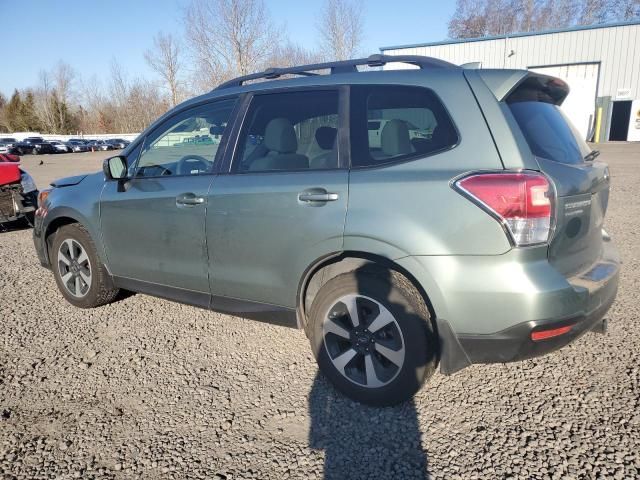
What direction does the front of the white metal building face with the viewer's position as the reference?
facing the viewer and to the left of the viewer

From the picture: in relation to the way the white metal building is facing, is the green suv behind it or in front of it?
in front

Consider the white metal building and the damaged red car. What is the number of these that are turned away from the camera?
0

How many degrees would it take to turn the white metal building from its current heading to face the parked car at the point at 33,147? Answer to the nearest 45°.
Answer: approximately 45° to its right

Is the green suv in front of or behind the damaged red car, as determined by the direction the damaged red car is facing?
in front

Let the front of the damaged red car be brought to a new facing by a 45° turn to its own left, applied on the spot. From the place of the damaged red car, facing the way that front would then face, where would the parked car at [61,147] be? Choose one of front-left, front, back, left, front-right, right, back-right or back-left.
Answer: left

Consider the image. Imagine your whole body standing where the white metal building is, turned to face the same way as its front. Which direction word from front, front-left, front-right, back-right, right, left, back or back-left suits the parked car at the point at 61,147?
front-right

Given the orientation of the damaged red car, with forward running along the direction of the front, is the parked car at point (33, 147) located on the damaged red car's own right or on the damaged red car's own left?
on the damaged red car's own left

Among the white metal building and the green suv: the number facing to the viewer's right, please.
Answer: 0

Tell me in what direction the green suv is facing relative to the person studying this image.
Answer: facing away from the viewer and to the left of the viewer

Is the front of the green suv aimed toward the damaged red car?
yes

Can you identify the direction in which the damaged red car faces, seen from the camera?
facing the viewer and to the right of the viewer

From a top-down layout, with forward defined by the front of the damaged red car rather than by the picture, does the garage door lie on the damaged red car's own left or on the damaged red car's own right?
on the damaged red car's own left
